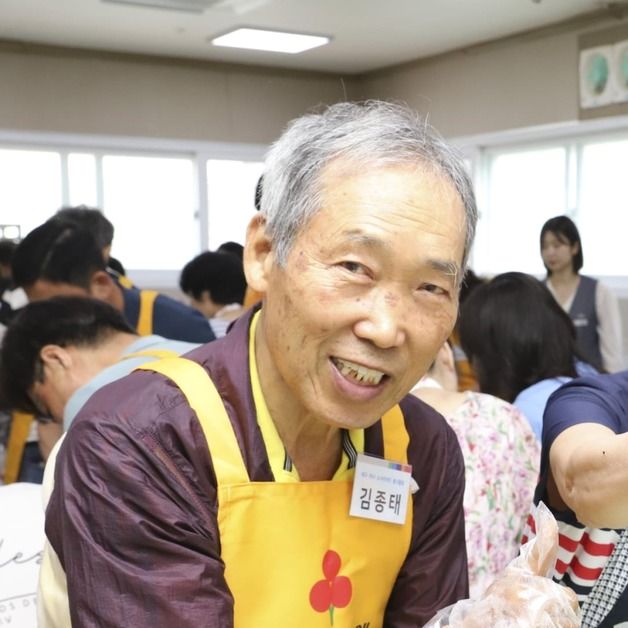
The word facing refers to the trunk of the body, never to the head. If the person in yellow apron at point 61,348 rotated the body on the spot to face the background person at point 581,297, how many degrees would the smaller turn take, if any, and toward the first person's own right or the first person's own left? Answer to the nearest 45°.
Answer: approximately 135° to the first person's own right

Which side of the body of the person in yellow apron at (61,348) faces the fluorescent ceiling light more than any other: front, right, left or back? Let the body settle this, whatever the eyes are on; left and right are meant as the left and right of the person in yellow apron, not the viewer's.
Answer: right

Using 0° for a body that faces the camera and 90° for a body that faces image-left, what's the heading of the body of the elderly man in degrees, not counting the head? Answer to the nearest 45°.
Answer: approximately 315°

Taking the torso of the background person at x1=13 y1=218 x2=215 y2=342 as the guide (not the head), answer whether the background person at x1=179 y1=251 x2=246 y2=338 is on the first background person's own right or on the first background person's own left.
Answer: on the first background person's own right

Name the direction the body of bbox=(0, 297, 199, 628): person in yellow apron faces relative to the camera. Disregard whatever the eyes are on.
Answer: to the viewer's left
